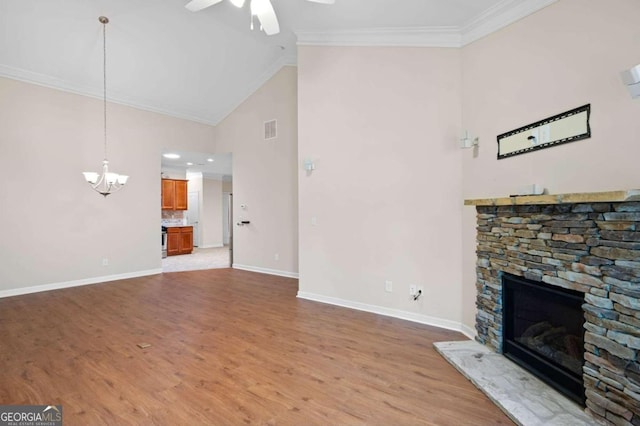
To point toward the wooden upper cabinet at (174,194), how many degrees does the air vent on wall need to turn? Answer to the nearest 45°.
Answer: approximately 90° to its right

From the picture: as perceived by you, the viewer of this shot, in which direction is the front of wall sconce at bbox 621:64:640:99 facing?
facing the viewer and to the left of the viewer

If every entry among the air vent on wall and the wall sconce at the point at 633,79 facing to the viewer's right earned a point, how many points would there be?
0

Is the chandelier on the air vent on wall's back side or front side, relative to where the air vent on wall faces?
on the front side

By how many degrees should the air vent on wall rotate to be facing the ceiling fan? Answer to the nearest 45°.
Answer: approximately 45° to its left

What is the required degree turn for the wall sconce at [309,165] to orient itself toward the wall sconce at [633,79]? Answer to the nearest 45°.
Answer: approximately 90° to its left

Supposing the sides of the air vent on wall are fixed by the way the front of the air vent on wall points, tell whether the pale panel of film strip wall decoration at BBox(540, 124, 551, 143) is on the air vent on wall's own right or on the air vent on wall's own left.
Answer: on the air vent on wall's own left

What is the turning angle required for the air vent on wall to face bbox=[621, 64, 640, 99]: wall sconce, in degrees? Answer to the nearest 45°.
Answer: approximately 45° to its left

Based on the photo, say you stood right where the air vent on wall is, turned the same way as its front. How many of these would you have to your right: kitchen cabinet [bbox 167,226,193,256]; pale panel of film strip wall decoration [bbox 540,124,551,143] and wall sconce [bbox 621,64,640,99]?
1

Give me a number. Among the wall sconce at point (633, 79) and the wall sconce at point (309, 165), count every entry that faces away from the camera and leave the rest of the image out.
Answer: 0

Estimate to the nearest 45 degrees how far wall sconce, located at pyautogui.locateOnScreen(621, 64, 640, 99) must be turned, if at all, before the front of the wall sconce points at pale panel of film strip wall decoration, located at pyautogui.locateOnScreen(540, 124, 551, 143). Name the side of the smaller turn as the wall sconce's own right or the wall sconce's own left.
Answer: approximately 90° to the wall sconce's own right

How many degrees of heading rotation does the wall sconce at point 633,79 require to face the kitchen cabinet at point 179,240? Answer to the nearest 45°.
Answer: approximately 45° to its right

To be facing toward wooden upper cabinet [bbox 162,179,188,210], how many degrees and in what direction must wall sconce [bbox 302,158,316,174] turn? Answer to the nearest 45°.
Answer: approximately 90° to its right

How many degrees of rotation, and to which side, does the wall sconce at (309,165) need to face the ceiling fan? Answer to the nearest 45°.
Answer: approximately 45° to its left

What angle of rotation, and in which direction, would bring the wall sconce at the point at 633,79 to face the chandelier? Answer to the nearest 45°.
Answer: approximately 45° to its right

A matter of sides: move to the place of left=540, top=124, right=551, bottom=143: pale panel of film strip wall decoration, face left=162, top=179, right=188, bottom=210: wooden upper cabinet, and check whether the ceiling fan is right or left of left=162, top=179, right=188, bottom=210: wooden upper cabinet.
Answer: left
